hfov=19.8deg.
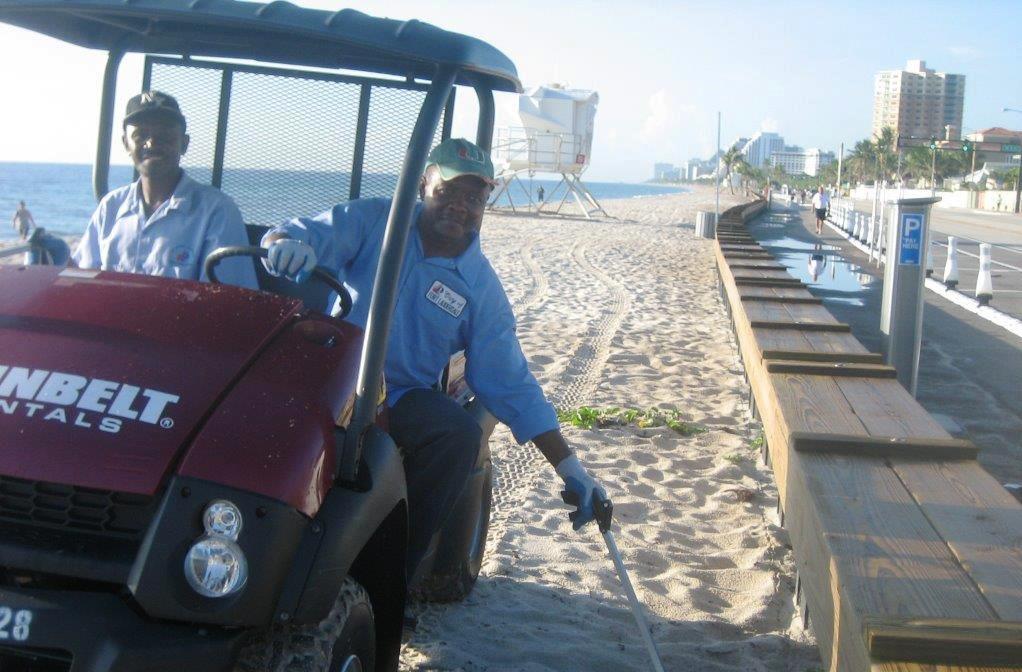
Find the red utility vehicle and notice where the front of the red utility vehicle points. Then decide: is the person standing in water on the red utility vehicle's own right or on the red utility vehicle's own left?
on the red utility vehicle's own right

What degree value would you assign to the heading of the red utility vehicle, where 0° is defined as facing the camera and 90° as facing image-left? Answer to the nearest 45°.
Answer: approximately 45°

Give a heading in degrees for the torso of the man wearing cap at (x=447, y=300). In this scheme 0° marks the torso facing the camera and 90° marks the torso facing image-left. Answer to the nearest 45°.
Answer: approximately 0°

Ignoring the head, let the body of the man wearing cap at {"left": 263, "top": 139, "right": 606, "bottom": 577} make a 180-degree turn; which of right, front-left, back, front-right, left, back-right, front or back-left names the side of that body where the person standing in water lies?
left
